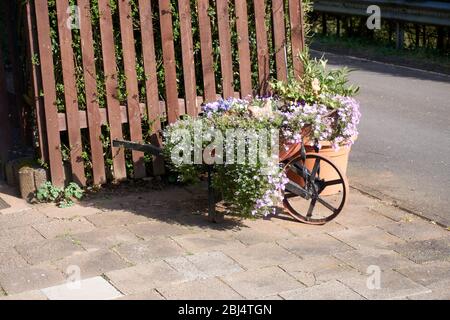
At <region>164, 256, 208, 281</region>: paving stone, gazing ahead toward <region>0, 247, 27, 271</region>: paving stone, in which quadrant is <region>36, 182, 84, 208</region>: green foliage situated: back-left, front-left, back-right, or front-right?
front-right

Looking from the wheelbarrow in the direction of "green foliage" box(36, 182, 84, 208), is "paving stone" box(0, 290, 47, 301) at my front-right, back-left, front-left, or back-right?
front-left

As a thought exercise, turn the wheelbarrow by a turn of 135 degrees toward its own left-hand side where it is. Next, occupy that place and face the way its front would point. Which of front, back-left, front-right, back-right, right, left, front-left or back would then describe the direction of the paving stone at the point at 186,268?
left

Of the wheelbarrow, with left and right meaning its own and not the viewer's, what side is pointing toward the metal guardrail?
left

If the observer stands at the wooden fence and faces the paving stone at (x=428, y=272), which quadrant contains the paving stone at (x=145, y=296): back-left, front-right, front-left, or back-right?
front-right

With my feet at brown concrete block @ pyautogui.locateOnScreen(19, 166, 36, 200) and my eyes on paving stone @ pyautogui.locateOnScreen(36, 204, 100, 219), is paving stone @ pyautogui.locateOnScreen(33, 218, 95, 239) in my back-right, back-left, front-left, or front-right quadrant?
front-right

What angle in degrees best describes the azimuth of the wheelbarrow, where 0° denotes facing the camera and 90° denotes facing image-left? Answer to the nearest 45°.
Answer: approximately 270°

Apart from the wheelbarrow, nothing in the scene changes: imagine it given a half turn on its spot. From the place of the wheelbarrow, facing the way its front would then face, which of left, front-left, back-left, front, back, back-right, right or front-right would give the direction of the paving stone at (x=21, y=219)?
front

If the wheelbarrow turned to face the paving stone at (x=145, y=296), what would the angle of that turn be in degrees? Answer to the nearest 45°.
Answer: approximately 135° to its right

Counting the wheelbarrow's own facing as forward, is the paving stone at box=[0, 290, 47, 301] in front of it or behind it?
behind

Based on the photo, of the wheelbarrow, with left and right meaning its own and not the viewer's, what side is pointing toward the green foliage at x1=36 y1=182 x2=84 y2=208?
back

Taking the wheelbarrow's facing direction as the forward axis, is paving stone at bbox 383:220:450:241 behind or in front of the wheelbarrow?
in front

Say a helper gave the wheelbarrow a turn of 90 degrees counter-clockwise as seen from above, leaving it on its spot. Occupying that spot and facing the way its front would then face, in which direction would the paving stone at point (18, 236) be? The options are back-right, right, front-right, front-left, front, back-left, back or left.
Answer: left

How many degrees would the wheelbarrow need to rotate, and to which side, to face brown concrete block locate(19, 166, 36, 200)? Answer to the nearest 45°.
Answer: approximately 180°

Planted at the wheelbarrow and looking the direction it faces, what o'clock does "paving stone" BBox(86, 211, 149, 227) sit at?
The paving stone is roughly at 6 o'clock from the wheelbarrow.

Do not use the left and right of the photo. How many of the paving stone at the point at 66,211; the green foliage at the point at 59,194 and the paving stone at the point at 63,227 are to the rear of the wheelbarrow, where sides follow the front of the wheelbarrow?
3

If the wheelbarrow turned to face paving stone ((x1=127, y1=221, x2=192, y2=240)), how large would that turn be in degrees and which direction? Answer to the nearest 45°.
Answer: approximately 180°

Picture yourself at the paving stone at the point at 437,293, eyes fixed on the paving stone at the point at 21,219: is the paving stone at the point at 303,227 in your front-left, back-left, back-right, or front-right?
front-right
